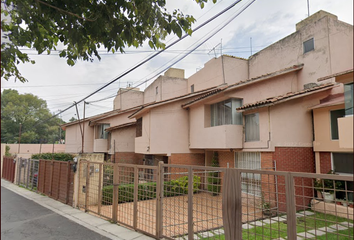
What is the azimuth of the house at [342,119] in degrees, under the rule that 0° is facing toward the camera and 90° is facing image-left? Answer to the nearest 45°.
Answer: approximately 45°

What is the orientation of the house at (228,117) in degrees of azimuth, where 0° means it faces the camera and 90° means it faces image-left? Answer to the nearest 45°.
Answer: approximately 45°

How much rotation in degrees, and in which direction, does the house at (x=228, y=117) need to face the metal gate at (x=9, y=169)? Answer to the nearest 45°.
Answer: approximately 45° to its right

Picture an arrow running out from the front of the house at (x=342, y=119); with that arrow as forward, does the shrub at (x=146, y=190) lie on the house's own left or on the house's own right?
on the house's own right

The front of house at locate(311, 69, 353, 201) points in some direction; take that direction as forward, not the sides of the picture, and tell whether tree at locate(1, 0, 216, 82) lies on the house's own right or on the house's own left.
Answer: on the house's own right
